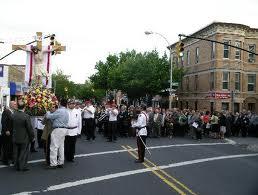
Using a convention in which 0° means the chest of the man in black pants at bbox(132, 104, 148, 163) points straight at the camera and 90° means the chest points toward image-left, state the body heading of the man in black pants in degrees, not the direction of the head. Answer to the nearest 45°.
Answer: approximately 90°

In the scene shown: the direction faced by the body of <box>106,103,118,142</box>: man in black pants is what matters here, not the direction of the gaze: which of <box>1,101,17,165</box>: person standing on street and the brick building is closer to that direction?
the person standing on street

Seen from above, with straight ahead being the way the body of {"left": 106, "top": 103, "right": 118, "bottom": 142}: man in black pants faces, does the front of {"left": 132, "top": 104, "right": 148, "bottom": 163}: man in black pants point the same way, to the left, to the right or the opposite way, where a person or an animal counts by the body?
to the right

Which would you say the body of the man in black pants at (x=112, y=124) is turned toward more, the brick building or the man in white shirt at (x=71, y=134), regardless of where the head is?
the man in white shirt

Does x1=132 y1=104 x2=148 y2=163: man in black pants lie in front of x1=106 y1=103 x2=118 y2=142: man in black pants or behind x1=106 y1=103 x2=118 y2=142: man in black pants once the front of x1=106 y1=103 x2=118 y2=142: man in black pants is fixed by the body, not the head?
in front

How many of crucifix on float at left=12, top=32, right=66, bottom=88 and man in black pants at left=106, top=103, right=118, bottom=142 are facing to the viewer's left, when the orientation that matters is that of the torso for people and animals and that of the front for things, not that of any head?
0

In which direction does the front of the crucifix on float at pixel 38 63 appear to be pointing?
toward the camera

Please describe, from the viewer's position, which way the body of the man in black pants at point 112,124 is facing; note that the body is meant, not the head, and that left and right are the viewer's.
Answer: facing the viewer

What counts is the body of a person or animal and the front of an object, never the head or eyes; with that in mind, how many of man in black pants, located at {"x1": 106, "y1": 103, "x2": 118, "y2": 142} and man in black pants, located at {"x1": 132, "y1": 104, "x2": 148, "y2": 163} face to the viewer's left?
1
